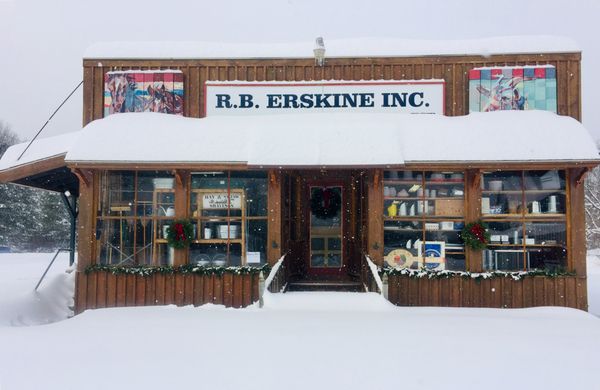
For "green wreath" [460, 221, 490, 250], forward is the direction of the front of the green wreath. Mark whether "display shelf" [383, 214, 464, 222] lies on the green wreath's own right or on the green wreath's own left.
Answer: on the green wreath's own right

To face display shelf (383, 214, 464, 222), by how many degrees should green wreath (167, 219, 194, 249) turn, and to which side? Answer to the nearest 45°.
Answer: approximately 90° to its left

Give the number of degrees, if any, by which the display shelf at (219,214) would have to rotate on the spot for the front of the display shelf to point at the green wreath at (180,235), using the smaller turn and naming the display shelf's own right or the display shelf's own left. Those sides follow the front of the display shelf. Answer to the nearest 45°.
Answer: approximately 90° to the display shelf's own right

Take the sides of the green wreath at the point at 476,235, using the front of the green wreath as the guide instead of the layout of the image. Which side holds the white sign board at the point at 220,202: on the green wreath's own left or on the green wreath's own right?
on the green wreath's own right

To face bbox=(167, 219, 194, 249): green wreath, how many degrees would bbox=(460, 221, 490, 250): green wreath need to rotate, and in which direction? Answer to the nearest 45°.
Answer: approximately 90° to its right

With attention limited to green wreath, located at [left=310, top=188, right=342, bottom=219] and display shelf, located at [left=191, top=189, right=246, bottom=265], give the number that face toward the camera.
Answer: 2

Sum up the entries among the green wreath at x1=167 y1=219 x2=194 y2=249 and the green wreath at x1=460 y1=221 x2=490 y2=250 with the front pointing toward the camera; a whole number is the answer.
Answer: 2

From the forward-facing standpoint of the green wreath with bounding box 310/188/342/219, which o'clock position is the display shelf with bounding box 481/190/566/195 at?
The display shelf is roughly at 10 o'clock from the green wreath.

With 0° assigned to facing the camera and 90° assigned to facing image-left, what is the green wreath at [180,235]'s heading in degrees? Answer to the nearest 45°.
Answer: approximately 0°
